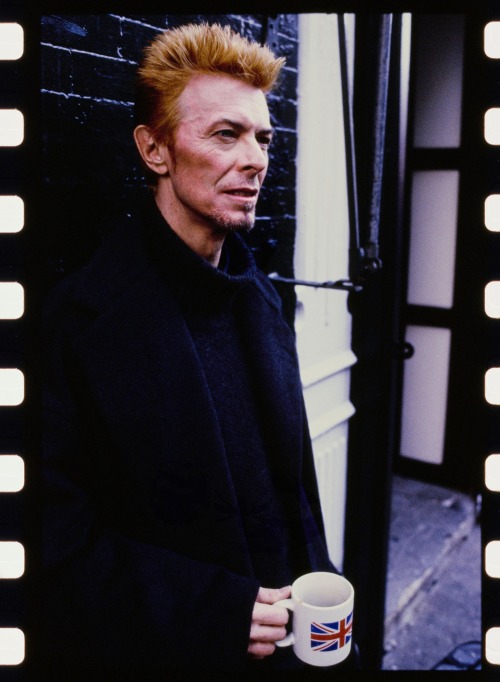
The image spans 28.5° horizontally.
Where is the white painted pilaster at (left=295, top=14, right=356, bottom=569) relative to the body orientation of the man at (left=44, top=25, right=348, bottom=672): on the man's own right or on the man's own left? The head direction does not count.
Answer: on the man's own left

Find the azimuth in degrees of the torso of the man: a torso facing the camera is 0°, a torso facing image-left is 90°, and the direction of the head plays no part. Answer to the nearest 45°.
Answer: approximately 315°

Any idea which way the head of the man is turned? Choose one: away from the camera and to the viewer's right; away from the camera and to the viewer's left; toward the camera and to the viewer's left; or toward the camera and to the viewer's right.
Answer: toward the camera and to the viewer's right
